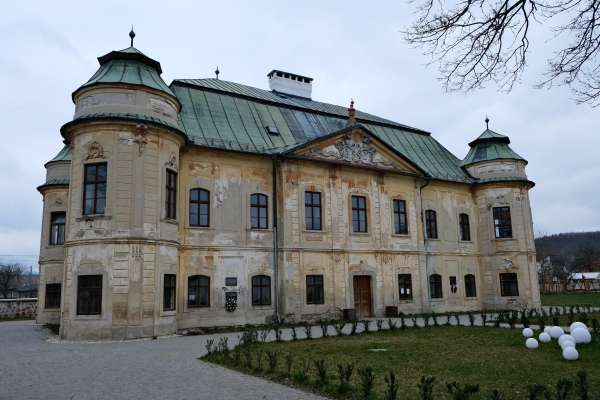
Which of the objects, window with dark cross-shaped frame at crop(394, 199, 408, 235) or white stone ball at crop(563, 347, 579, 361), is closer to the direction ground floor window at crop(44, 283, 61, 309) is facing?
the white stone ball

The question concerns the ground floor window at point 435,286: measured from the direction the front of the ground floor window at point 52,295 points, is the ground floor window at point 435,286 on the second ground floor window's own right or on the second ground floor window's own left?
on the second ground floor window's own left

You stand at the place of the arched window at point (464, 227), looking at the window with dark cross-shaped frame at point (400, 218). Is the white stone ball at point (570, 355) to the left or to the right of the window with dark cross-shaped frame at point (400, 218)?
left

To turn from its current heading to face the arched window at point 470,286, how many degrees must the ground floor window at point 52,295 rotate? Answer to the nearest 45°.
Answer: approximately 90° to its left
